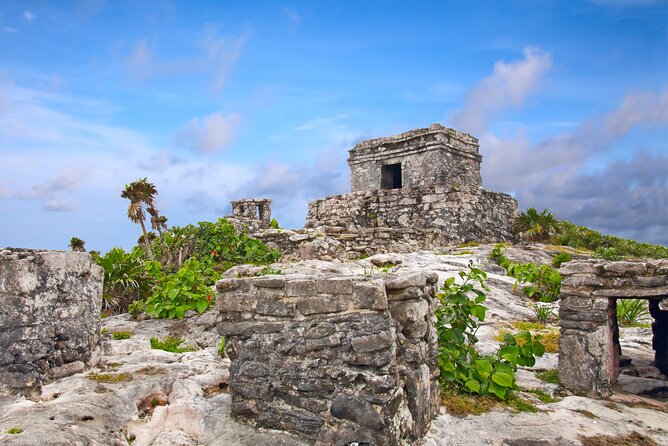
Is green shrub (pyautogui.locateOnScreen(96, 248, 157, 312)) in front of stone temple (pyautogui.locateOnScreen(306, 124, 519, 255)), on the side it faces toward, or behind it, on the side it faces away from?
in front

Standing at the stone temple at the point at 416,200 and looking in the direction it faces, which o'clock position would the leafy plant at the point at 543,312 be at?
The leafy plant is roughly at 10 o'clock from the stone temple.

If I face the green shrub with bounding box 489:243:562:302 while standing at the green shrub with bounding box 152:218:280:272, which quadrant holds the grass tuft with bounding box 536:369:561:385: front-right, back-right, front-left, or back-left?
front-right

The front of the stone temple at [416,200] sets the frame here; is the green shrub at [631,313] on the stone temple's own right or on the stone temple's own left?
on the stone temple's own left

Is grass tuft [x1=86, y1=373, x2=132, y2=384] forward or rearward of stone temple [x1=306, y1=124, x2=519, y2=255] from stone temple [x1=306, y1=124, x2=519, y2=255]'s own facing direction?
forward

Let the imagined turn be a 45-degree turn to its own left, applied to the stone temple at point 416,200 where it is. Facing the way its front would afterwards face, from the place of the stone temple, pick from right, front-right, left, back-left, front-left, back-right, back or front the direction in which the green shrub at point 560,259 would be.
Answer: front-left

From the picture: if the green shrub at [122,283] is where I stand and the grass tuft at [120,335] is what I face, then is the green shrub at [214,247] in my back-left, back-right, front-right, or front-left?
back-left

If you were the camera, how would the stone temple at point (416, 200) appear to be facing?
facing the viewer and to the left of the viewer

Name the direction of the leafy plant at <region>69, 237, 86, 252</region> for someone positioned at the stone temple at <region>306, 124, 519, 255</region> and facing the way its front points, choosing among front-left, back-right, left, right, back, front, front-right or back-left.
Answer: front-right

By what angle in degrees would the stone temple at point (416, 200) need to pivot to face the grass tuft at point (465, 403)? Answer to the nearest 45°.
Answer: approximately 45° to its left

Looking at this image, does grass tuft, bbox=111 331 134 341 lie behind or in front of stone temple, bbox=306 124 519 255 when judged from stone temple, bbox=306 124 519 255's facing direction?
in front

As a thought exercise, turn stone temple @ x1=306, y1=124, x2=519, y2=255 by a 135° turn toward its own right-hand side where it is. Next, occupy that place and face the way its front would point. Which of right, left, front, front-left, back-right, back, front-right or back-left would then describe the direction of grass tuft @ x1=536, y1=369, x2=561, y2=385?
back

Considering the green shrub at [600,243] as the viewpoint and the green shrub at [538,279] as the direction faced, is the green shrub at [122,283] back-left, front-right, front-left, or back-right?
front-right

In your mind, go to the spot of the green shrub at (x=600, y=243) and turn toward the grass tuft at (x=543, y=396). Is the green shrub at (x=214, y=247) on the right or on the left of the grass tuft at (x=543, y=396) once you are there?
right
